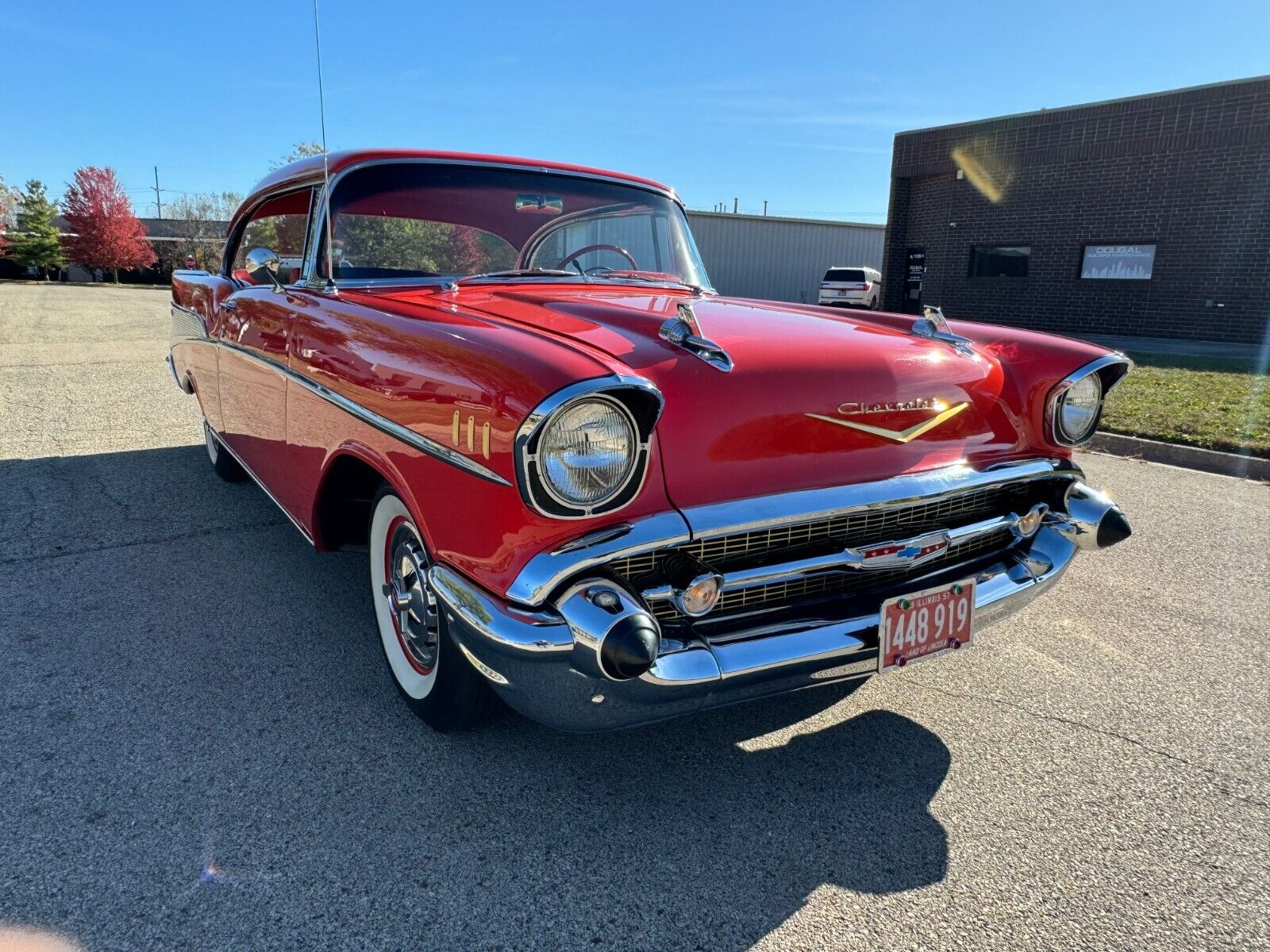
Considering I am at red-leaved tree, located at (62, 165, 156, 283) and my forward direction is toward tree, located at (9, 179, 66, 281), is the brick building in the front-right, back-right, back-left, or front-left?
back-left

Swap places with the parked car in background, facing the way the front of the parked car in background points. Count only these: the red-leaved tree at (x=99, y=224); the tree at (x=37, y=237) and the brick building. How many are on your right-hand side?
1

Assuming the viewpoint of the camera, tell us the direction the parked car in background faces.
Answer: facing away from the viewer and to the right of the viewer

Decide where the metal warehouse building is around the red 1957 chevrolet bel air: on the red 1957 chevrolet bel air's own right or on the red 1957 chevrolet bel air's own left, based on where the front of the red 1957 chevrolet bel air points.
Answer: on the red 1957 chevrolet bel air's own left

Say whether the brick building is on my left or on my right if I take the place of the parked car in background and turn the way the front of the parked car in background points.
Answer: on my right

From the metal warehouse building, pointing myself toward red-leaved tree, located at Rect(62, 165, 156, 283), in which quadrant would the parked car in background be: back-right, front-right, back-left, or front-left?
back-left

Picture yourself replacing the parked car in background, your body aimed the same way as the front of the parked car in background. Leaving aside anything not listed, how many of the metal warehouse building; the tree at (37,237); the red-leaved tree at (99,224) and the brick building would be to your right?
1

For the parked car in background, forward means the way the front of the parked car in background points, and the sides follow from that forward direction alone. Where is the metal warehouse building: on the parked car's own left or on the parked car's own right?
on the parked car's own left

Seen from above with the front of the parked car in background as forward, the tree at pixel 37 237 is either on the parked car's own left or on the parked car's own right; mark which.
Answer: on the parked car's own left

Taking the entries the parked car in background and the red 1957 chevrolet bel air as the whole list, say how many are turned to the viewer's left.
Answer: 0

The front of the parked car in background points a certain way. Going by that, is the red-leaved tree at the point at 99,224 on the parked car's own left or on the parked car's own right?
on the parked car's own left

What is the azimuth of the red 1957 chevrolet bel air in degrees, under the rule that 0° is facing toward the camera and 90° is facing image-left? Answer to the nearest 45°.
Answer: approximately 315°

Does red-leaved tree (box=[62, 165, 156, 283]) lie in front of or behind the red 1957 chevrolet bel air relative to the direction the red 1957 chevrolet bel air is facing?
behind
